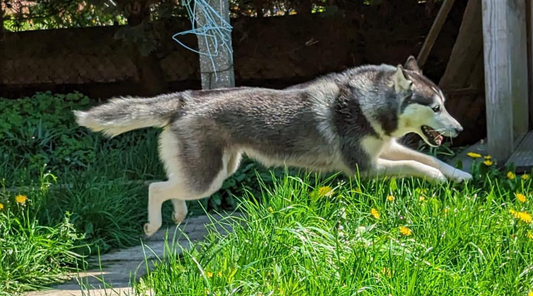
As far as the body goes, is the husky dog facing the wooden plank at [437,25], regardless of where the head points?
no

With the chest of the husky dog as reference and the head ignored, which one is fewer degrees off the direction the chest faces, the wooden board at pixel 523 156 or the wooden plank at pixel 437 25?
the wooden board

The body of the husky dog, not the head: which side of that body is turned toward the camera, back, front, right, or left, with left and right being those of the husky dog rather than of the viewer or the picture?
right

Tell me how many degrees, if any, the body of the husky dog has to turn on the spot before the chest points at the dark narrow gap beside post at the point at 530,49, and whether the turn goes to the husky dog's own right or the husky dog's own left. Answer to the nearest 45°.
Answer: approximately 45° to the husky dog's own left

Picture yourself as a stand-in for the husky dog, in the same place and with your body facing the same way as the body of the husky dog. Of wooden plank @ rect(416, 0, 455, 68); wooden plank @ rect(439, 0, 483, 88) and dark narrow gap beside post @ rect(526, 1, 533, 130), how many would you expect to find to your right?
0

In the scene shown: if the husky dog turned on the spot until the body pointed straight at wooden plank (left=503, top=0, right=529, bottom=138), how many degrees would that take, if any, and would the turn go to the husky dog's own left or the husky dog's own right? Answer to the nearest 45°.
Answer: approximately 45° to the husky dog's own left

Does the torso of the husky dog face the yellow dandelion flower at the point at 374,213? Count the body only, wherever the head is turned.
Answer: no

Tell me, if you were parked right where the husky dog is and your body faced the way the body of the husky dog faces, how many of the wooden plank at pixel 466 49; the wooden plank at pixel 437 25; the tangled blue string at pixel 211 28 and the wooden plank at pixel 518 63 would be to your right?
0

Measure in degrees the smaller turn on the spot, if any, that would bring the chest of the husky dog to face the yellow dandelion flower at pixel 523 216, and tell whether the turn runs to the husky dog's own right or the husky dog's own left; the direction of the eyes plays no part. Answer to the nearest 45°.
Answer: approximately 45° to the husky dog's own right

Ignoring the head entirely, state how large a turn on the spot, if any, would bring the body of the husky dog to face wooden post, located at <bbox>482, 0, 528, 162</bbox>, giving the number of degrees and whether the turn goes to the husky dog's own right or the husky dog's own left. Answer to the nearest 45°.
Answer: approximately 45° to the husky dog's own left

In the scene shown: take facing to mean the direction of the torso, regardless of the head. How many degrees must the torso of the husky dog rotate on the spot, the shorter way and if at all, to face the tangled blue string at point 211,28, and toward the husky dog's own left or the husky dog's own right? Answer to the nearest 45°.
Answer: approximately 135° to the husky dog's own left

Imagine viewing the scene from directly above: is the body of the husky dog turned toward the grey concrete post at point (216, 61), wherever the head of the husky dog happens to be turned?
no

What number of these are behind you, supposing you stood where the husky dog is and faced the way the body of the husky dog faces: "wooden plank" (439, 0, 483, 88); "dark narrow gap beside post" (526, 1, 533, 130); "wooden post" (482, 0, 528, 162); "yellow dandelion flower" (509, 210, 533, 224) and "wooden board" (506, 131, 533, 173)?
0
